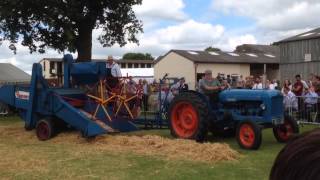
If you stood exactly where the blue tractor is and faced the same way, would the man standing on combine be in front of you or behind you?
behind

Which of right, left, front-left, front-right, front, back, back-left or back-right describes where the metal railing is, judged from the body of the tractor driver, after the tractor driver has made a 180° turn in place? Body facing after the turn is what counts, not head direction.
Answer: right

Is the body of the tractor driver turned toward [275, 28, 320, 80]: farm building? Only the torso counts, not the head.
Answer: no

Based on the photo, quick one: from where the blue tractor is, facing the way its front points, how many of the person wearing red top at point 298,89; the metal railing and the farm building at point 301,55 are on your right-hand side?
0

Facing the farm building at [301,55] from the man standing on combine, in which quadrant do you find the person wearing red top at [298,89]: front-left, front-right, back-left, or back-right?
front-right

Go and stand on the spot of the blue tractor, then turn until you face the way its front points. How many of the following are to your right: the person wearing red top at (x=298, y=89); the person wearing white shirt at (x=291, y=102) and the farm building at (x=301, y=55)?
0

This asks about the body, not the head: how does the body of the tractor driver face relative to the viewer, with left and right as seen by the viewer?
facing the viewer and to the right of the viewer

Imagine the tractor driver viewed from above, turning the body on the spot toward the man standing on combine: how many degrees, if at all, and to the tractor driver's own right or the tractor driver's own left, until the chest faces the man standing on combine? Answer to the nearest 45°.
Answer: approximately 135° to the tractor driver's own right
